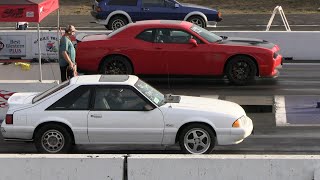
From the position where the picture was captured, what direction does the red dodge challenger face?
facing to the right of the viewer

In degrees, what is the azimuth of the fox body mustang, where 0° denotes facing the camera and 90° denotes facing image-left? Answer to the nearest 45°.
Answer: approximately 270°

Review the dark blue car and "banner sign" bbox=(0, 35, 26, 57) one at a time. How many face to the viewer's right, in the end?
1

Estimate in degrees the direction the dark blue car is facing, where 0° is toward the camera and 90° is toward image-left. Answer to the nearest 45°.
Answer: approximately 270°

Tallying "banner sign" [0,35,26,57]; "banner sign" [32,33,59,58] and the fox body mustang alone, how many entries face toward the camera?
2

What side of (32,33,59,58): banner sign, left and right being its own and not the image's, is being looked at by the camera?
front

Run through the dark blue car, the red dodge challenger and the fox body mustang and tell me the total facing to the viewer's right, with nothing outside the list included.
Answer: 3

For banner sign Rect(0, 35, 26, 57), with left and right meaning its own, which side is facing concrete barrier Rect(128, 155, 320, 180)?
front

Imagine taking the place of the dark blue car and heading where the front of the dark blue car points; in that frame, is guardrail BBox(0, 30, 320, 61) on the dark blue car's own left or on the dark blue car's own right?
on the dark blue car's own right

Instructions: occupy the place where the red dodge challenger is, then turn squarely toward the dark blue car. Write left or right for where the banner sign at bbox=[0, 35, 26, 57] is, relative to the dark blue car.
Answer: left

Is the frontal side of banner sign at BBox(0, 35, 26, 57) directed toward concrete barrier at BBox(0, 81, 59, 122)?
yes
